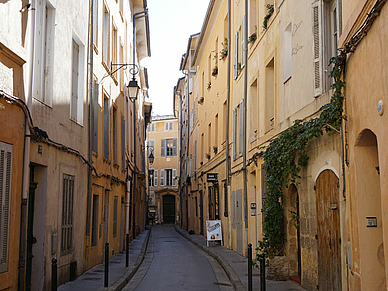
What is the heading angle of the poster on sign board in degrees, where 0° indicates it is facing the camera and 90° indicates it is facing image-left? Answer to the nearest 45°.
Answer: approximately 0°

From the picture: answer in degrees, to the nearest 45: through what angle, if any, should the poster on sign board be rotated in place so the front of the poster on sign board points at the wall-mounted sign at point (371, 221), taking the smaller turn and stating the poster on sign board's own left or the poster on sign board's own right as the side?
0° — it already faces it
